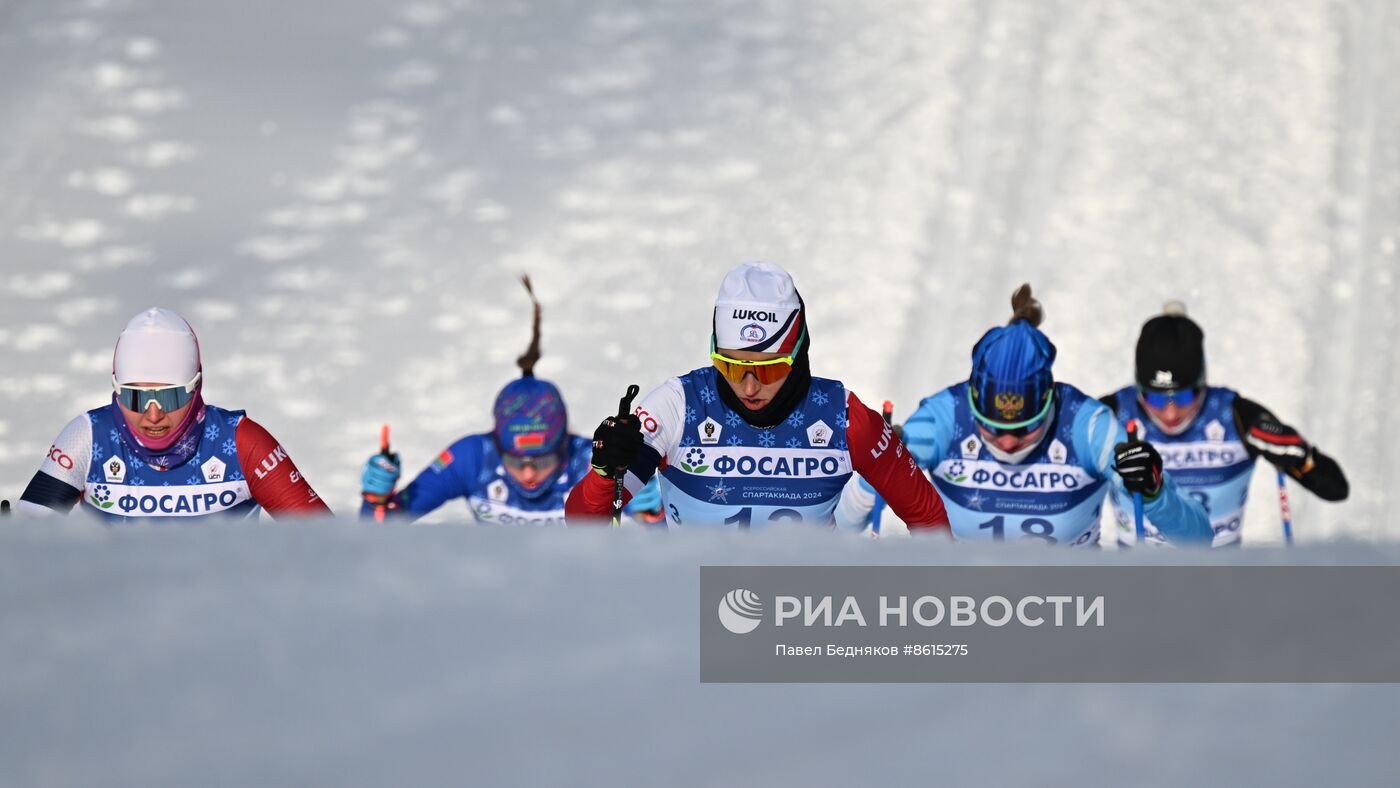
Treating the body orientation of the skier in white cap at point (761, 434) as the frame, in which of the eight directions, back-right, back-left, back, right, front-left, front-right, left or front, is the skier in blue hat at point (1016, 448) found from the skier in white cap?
back-left

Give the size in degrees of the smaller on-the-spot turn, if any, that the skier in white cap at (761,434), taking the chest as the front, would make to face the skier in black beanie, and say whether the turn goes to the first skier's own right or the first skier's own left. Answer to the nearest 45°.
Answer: approximately 135° to the first skier's own left

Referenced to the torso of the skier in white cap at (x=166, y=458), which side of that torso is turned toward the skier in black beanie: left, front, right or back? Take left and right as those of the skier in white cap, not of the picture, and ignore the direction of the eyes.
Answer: back

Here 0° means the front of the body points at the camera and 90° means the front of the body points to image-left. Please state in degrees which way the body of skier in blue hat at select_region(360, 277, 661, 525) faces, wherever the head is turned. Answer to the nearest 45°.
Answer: approximately 0°

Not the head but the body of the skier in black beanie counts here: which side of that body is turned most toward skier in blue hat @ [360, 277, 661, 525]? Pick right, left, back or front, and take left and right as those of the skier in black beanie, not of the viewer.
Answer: right

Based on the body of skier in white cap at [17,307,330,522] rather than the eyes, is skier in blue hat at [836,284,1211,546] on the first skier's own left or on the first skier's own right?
on the first skier's own left

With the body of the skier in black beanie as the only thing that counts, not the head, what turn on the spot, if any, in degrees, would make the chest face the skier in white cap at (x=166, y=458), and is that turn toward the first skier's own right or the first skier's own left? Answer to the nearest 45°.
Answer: approximately 45° to the first skier's own right
